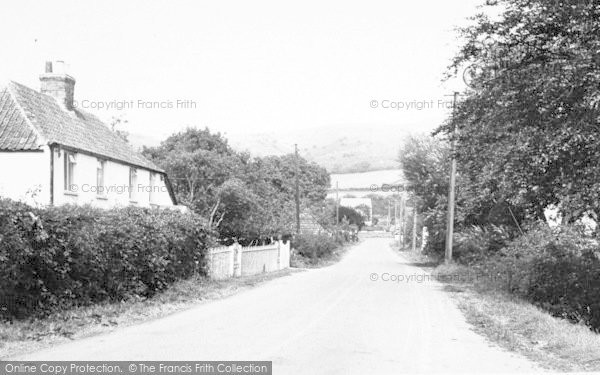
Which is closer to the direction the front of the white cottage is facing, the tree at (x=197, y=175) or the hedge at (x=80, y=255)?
the hedge

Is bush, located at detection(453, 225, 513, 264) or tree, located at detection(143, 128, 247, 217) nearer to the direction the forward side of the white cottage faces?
the bush

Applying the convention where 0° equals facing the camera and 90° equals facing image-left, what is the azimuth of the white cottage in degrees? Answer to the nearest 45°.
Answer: approximately 315°

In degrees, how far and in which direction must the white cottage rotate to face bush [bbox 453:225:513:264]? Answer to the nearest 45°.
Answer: approximately 45° to its left

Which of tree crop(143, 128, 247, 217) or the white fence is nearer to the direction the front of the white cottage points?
the white fence

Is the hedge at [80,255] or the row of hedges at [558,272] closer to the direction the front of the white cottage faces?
the row of hedges

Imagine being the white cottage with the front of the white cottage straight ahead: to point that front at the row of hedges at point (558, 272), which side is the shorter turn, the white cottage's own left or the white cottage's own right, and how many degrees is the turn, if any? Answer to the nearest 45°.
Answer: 0° — it already faces it

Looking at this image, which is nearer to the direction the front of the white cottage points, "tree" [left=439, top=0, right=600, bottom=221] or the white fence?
the tree

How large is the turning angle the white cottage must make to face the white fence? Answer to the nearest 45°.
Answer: approximately 45° to its left

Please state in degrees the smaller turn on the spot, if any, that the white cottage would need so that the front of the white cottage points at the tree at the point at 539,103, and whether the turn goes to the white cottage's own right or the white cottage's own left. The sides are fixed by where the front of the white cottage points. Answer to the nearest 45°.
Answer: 0° — it already faces it
